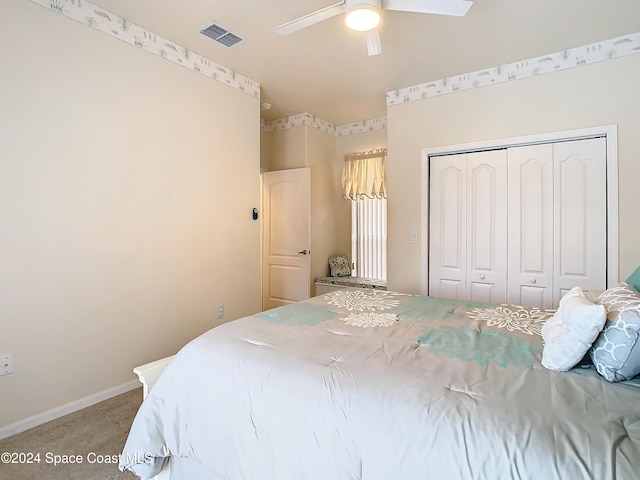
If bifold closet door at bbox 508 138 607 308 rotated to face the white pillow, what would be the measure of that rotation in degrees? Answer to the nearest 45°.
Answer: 0° — it already faces it

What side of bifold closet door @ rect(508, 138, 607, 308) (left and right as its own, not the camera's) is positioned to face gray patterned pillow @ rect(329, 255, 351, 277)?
right

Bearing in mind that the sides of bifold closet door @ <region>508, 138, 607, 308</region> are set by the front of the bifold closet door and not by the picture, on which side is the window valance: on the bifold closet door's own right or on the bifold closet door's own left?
on the bifold closet door's own right

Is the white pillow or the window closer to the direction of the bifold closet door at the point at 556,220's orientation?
the white pillow

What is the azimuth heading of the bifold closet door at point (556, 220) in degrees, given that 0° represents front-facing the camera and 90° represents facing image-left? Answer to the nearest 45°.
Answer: approximately 0°

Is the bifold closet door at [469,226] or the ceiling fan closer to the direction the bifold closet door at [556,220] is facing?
the ceiling fan

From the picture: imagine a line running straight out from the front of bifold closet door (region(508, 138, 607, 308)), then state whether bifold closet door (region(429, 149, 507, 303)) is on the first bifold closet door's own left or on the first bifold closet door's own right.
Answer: on the first bifold closet door's own right
